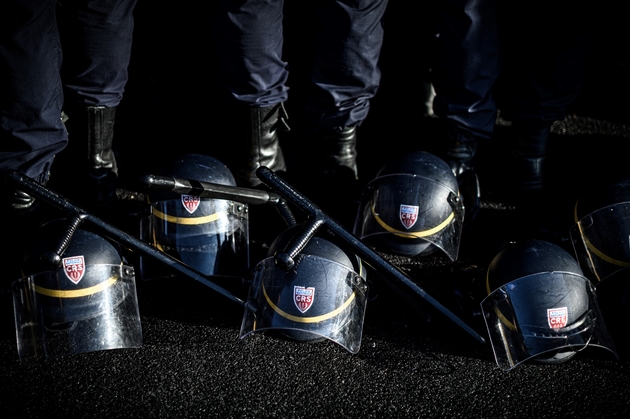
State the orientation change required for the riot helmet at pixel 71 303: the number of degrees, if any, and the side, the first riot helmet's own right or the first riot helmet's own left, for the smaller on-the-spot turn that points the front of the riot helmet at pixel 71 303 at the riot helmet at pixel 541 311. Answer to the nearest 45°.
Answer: approximately 90° to the first riot helmet's own left

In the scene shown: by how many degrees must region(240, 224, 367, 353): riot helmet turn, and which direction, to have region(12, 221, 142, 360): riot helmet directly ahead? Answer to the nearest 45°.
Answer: approximately 90° to its right

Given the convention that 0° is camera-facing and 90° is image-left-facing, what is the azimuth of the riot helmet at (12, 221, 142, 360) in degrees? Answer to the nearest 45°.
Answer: approximately 0°

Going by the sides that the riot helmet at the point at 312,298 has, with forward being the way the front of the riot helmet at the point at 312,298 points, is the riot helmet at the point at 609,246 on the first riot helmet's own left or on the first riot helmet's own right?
on the first riot helmet's own left

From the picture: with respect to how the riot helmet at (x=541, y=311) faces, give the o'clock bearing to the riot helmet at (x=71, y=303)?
the riot helmet at (x=71, y=303) is roughly at 2 o'clock from the riot helmet at (x=541, y=311).

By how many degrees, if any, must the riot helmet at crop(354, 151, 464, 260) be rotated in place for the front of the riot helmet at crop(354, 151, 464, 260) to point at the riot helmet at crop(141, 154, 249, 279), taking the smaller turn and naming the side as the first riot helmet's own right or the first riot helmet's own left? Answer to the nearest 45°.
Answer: approximately 45° to the first riot helmet's own right

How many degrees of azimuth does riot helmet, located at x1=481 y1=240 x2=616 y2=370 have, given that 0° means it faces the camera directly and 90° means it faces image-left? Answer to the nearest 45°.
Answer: approximately 0°

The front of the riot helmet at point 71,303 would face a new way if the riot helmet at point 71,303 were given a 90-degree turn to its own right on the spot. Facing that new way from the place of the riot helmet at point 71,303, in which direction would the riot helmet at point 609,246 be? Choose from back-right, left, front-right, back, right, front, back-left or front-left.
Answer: back

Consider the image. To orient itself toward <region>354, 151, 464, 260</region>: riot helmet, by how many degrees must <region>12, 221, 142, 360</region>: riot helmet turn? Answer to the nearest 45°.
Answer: approximately 90° to its left
